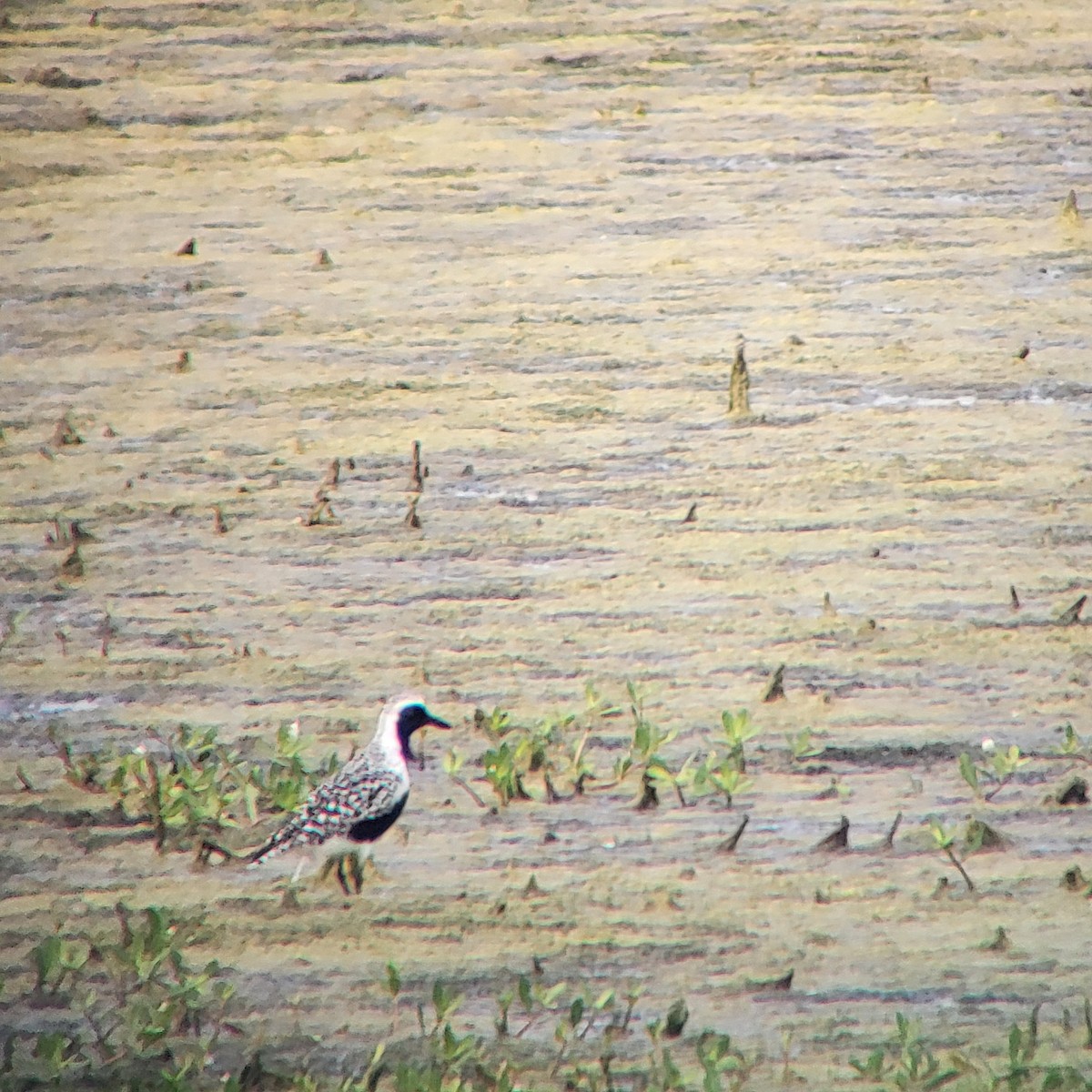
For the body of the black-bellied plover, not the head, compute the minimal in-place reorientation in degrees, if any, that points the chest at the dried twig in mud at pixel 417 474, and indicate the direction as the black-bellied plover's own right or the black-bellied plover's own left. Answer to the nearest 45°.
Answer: approximately 90° to the black-bellied plover's own left

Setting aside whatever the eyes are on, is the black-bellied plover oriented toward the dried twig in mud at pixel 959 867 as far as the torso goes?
yes

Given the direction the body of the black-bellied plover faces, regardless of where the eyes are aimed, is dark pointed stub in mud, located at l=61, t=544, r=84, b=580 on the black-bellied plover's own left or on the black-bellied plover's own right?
on the black-bellied plover's own left

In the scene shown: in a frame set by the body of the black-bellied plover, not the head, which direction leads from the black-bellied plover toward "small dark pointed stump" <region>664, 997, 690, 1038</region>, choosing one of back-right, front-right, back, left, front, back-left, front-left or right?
front-right

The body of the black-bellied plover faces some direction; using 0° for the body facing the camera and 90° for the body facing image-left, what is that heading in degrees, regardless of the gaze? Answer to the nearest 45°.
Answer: approximately 270°

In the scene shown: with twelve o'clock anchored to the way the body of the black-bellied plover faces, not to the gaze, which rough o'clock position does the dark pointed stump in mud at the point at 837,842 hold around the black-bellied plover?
The dark pointed stump in mud is roughly at 12 o'clock from the black-bellied plover.

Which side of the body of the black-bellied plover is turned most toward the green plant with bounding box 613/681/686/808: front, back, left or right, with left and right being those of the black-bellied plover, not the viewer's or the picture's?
front

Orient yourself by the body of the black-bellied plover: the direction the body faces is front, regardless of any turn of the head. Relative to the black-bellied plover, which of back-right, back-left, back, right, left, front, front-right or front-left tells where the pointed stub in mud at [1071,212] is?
front-left

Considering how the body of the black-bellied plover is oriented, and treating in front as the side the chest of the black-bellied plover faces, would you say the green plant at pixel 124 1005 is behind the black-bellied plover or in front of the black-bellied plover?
behind

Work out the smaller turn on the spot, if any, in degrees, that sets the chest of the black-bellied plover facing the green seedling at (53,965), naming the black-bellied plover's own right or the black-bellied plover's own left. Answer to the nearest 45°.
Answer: approximately 180°

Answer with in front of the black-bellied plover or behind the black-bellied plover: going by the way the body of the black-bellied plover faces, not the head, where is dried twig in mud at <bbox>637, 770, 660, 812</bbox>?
in front

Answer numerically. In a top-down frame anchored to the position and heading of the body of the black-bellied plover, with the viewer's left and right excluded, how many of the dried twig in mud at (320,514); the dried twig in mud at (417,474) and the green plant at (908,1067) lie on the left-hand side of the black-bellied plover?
2

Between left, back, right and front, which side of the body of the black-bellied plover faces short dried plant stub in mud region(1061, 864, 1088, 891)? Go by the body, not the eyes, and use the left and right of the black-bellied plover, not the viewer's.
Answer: front
